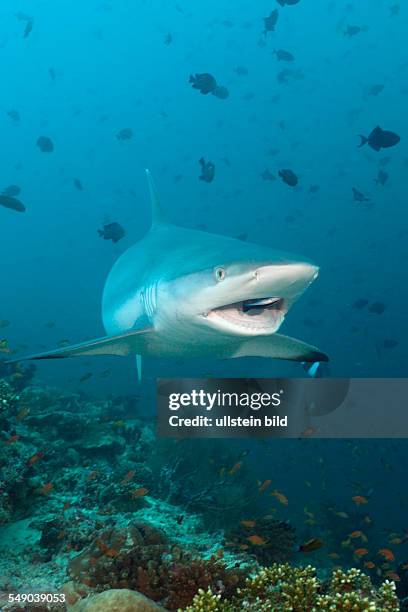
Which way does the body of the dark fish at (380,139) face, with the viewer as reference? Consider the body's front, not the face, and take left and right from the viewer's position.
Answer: facing to the right of the viewer

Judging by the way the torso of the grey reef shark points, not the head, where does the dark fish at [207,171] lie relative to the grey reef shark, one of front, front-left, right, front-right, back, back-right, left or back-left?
back-left
